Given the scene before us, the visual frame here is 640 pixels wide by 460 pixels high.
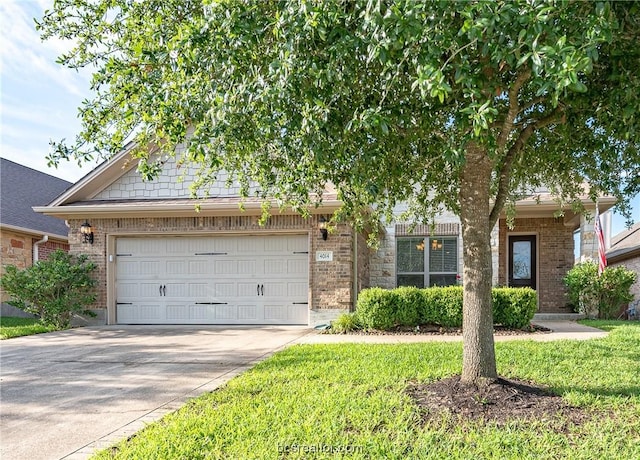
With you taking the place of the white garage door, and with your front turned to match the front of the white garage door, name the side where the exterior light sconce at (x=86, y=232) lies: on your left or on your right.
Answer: on your right

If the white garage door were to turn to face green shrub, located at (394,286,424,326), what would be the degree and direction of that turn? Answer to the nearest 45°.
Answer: approximately 45° to its left

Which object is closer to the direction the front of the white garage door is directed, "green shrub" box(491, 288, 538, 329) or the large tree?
the large tree

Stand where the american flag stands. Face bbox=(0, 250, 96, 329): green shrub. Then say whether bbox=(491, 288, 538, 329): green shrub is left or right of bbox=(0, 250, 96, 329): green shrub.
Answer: left

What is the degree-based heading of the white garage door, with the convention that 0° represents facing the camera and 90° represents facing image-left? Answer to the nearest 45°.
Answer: approximately 0°

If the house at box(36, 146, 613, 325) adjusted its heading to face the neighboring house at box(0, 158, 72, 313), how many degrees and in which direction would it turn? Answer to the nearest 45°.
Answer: approximately 135° to its right

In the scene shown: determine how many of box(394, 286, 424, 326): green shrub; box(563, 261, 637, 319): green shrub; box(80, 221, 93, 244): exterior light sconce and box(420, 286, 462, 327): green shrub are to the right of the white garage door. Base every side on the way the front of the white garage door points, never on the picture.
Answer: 1

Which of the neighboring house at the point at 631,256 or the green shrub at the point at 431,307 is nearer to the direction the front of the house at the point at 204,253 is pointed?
the green shrub

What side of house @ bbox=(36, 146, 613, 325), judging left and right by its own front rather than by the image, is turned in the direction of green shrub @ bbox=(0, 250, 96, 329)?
right

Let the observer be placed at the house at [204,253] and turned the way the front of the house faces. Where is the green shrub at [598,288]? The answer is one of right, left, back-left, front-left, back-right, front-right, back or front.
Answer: left

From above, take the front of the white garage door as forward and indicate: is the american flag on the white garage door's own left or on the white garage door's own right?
on the white garage door's own left

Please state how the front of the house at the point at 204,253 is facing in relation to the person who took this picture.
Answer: facing the viewer
